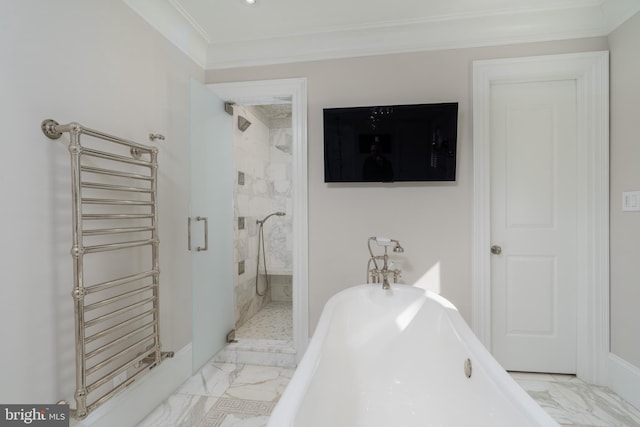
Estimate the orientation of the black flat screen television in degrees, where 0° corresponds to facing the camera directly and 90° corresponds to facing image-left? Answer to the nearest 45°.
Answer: approximately 0°

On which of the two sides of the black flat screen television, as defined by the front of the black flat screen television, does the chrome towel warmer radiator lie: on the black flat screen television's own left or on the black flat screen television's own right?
on the black flat screen television's own right

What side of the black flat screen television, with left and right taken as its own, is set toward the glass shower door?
right

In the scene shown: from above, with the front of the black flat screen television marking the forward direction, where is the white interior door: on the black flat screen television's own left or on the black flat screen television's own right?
on the black flat screen television's own left

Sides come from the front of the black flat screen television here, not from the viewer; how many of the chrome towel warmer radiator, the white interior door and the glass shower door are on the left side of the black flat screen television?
1
